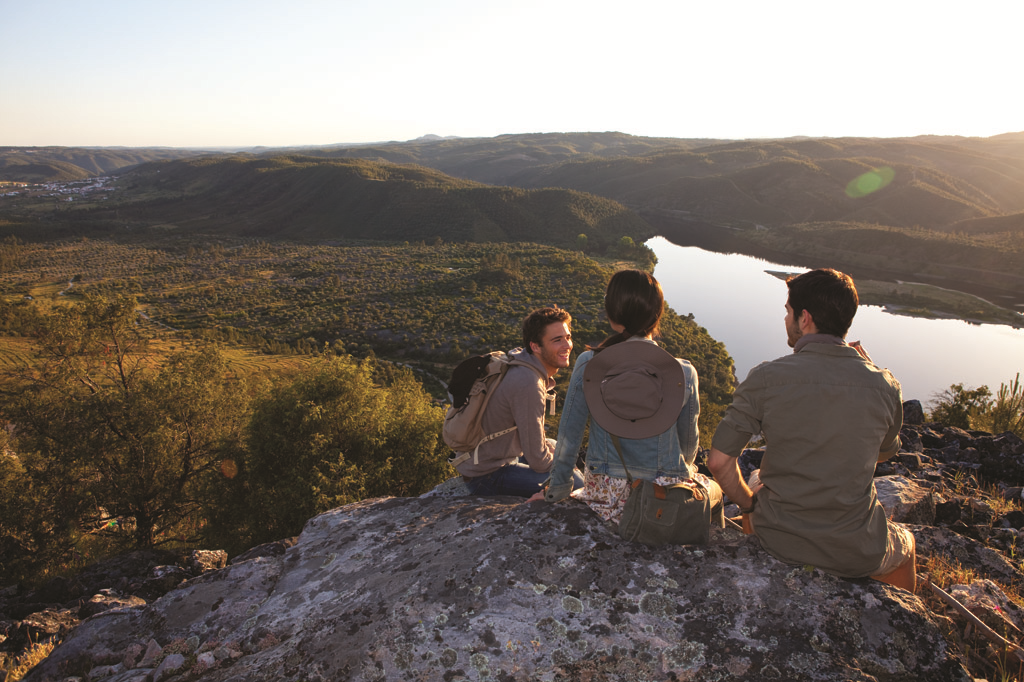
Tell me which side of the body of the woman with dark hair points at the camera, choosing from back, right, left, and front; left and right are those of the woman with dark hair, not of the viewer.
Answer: back

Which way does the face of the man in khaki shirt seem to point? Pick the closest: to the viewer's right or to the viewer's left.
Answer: to the viewer's left

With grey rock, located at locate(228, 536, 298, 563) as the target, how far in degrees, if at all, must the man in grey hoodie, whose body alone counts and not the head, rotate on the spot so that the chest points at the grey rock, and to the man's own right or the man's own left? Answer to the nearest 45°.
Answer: approximately 180°

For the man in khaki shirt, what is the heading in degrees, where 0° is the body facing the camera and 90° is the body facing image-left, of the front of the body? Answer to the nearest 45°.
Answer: approximately 180°

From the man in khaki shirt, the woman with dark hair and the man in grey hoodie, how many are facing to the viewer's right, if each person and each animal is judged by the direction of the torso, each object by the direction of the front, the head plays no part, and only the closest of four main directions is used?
1

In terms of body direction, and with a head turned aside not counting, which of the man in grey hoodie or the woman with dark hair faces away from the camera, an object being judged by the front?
the woman with dark hair

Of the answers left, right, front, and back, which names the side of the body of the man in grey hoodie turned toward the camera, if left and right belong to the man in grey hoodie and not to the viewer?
right

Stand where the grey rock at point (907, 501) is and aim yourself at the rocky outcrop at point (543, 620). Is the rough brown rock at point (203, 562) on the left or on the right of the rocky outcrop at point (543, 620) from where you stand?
right

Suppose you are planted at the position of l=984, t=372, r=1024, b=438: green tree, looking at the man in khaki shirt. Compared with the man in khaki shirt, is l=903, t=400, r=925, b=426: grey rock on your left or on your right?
right
